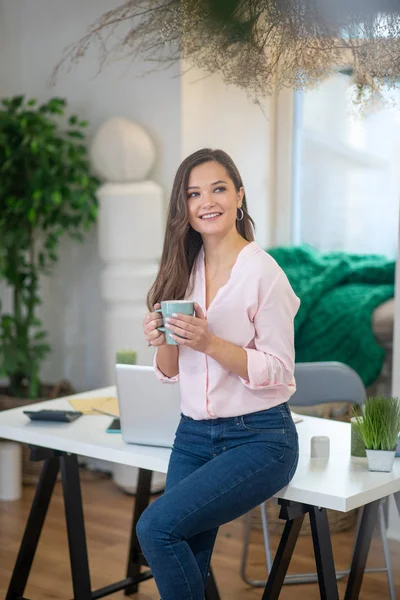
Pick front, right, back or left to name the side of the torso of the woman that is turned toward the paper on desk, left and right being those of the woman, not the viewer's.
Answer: right

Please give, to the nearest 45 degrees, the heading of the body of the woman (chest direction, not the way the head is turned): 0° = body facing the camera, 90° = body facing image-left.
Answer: approximately 45°

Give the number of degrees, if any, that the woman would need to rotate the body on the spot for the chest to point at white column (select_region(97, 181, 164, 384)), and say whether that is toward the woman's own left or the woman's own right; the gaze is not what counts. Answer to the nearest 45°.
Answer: approximately 135° to the woman's own right

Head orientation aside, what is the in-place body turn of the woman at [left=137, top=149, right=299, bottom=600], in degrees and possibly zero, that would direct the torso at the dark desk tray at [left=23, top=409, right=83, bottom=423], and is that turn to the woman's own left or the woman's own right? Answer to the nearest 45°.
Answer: approximately 90° to the woman's own right
